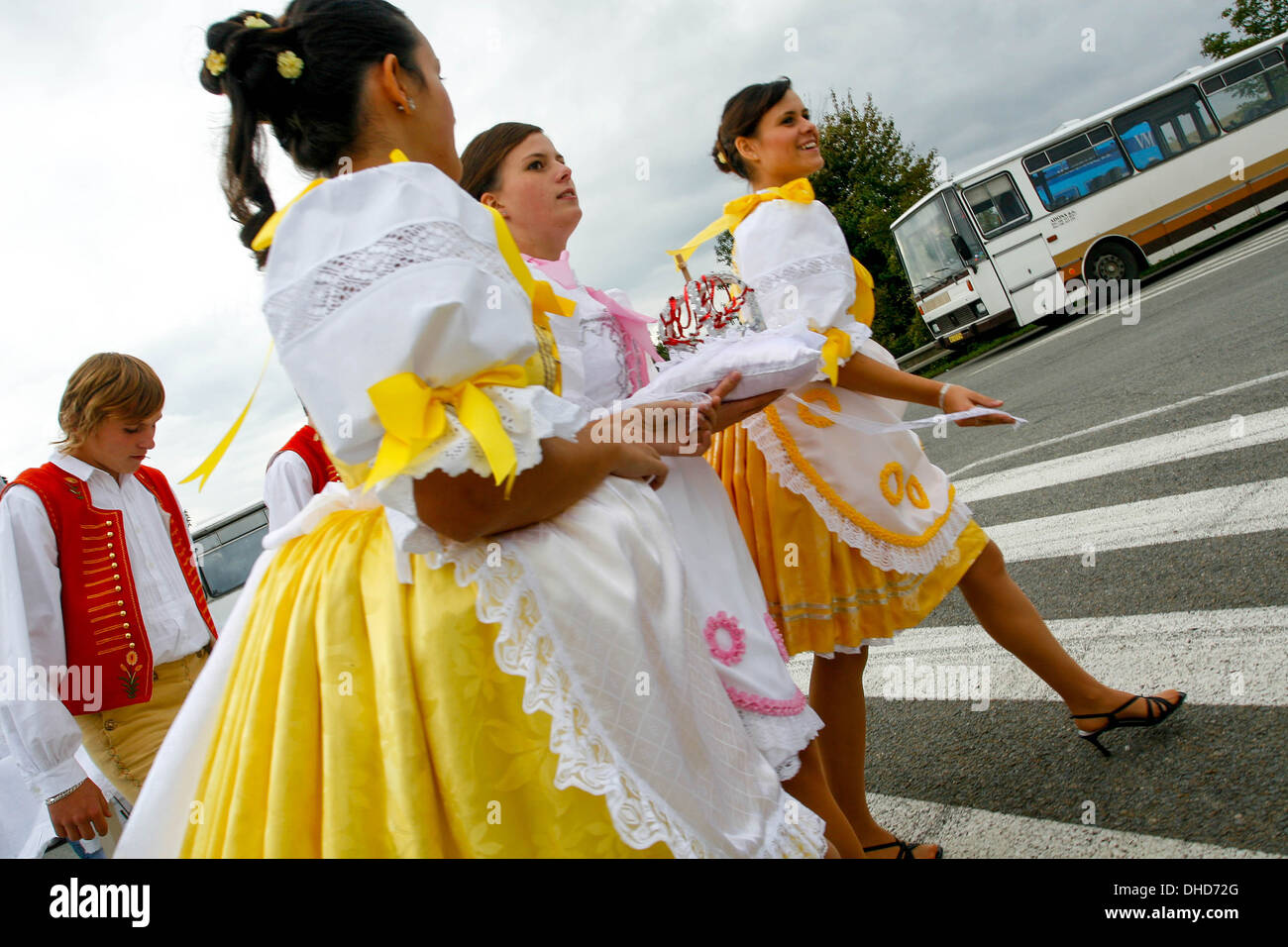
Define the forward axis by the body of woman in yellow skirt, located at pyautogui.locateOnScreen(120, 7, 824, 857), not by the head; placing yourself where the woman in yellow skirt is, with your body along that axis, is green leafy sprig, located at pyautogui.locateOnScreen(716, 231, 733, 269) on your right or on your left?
on your left

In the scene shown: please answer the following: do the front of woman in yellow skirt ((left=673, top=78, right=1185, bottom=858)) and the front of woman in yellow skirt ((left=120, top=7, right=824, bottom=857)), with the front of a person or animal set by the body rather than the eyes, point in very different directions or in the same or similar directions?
same or similar directions

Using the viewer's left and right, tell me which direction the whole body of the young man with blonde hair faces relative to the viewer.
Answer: facing the viewer and to the right of the viewer

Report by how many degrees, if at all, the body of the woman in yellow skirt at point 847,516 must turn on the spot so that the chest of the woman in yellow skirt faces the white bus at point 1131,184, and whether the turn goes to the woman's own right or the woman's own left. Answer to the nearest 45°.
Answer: approximately 90° to the woman's own left

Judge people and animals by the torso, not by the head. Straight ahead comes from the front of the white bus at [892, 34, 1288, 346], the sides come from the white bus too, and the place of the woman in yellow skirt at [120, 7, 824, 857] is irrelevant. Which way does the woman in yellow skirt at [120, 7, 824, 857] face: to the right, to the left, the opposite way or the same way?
the opposite way

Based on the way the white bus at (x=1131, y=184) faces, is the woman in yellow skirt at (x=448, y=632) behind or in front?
in front

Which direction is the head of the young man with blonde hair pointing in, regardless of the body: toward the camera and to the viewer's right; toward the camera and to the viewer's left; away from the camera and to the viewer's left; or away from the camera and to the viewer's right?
toward the camera and to the viewer's right

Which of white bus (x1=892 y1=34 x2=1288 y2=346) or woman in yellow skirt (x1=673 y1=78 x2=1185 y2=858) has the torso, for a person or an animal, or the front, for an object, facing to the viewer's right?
the woman in yellow skirt

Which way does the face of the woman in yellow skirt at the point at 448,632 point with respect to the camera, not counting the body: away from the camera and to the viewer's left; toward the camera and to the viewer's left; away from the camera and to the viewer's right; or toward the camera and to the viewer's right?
away from the camera and to the viewer's right

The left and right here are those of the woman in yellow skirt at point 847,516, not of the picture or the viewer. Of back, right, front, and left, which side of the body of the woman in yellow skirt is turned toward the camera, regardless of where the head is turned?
right

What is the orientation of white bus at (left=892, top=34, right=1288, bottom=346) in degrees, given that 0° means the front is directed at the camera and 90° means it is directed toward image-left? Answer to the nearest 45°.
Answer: approximately 45°

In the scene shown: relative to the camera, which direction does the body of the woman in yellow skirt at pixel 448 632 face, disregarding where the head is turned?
to the viewer's right

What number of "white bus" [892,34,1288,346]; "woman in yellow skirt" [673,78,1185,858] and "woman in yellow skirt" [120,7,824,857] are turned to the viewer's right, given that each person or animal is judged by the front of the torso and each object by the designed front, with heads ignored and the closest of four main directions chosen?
2

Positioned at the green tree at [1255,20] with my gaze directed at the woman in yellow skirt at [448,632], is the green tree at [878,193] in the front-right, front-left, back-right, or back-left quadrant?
front-right
